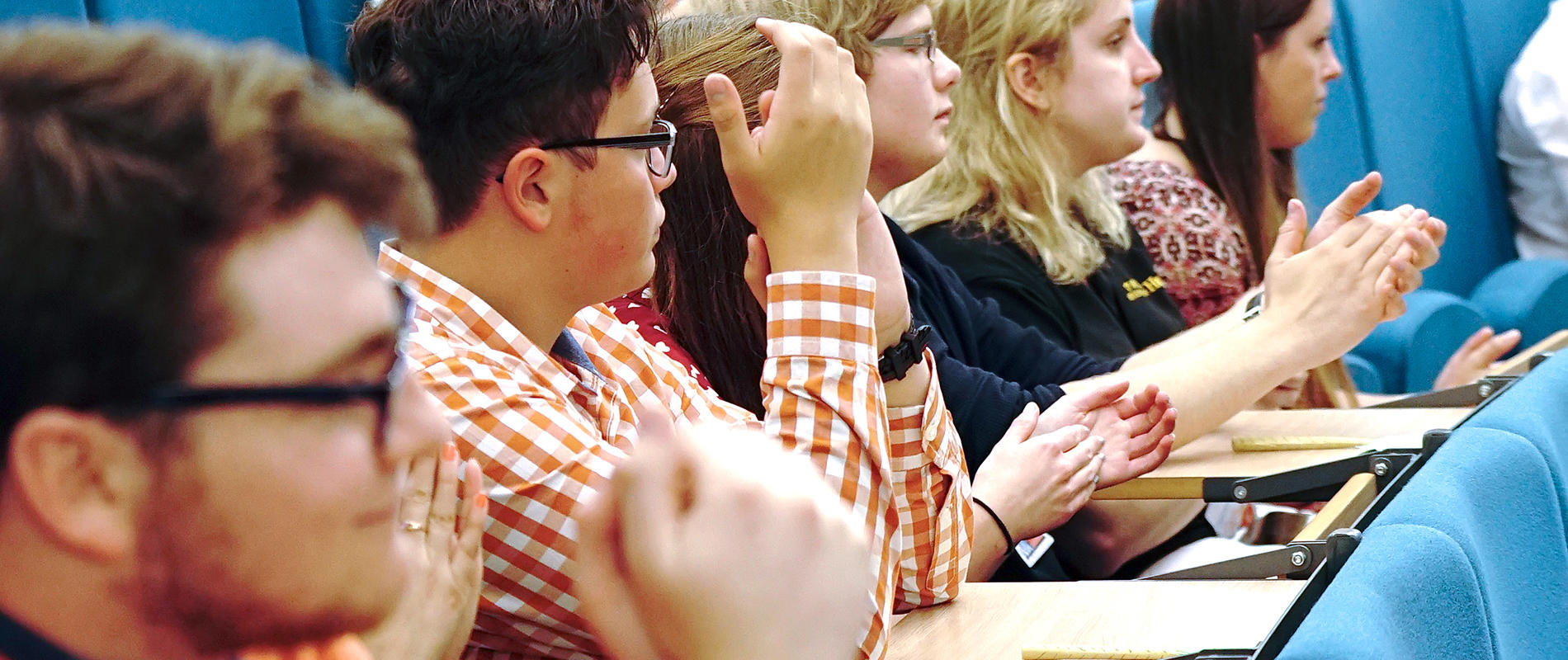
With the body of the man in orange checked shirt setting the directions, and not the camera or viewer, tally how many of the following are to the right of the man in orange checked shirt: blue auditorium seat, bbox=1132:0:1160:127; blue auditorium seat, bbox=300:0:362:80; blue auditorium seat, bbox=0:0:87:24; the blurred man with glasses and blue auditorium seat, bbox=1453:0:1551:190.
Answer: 1

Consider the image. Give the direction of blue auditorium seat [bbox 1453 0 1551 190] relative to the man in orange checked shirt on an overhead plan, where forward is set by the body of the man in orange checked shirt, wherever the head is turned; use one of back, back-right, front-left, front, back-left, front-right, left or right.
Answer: front-left

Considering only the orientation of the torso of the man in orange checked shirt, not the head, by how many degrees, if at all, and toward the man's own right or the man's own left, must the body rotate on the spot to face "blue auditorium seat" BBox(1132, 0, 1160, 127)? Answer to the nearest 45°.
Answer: approximately 45° to the man's own left

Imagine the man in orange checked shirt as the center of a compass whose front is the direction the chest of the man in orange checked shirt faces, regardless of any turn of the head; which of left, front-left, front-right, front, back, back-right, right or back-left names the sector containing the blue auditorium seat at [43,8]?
back-left

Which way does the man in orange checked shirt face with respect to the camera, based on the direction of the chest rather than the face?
to the viewer's right

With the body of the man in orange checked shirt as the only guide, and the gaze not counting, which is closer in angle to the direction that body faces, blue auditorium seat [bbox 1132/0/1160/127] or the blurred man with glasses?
the blue auditorium seat

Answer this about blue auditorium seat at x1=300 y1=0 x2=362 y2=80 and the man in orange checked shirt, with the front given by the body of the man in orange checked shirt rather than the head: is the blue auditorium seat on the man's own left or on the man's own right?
on the man's own left

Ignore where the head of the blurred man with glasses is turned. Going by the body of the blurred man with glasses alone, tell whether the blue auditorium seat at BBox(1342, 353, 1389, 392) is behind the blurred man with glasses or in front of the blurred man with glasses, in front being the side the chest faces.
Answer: in front

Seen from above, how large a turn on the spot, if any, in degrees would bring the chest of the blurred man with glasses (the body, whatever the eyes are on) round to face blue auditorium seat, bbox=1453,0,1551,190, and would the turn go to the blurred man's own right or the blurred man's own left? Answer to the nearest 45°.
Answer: approximately 45° to the blurred man's own left

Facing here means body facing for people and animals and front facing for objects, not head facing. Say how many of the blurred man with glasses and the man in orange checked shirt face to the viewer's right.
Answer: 2

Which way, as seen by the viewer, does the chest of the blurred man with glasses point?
to the viewer's right

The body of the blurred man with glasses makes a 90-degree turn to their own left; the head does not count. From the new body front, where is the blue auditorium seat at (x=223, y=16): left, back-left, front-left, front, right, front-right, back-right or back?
front

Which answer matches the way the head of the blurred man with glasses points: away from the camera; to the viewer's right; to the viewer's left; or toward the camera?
to the viewer's right

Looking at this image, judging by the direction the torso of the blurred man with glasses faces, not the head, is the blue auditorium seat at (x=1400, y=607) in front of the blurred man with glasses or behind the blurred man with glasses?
in front

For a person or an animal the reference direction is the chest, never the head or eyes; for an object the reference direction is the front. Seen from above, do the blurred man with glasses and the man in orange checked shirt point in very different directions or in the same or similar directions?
same or similar directions
